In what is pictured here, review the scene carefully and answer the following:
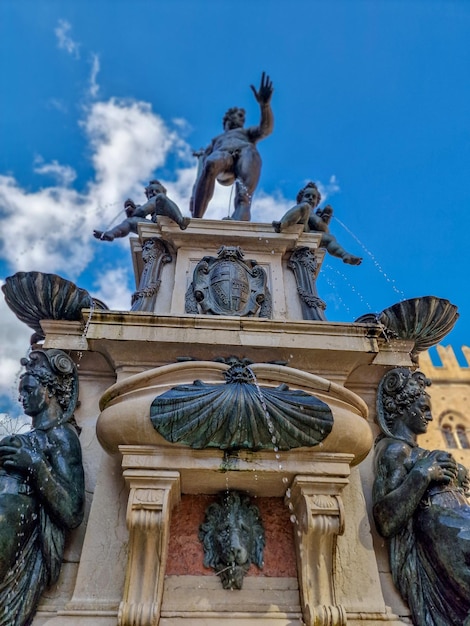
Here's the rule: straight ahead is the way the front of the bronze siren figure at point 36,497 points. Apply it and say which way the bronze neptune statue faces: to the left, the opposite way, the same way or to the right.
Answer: the same way

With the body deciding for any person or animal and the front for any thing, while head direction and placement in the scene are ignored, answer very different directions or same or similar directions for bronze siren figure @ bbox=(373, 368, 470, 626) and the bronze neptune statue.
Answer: same or similar directions

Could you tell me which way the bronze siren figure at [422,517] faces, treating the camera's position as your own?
facing the viewer and to the right of the viewer

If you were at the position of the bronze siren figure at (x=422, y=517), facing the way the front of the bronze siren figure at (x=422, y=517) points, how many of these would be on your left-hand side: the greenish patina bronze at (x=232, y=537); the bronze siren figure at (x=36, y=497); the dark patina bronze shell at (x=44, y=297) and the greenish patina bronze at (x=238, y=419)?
0

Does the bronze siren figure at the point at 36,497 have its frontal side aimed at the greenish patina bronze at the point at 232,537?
no

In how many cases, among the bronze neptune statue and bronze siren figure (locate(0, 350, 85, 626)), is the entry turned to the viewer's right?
0

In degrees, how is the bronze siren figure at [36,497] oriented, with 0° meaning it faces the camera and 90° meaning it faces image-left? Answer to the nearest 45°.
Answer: approximately 45°

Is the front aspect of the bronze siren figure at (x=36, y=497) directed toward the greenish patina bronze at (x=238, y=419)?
no

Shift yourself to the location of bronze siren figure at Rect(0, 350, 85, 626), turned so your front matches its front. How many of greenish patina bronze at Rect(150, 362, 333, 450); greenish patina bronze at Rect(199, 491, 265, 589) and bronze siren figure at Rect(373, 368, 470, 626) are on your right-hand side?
0

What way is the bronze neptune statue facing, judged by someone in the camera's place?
facing the viewer

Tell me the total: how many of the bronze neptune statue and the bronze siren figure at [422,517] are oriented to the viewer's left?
0
